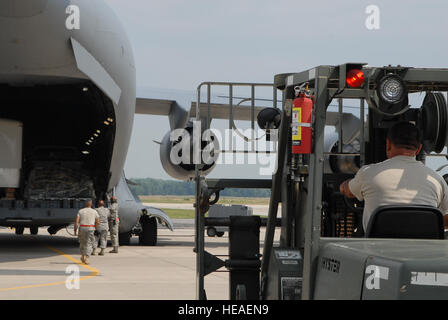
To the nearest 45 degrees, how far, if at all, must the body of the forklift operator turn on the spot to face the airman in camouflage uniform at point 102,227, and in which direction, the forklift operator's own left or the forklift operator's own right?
approximately 45° to the forklift operator's own left

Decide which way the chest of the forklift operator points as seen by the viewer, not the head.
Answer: away from the camera

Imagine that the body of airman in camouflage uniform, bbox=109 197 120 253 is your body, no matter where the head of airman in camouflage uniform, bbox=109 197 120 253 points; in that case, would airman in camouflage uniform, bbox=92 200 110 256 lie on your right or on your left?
on your left

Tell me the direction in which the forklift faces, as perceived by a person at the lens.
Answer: facing away from the viewer and to the left of the viewer

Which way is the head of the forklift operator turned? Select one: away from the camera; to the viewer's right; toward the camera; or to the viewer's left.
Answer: away from the camera

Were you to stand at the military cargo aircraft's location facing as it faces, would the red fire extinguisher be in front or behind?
behind

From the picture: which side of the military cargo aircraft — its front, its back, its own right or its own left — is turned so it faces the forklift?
back

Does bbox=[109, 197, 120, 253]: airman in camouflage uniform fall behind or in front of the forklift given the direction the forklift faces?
in front

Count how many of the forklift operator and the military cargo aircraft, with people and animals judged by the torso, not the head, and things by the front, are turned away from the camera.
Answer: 2

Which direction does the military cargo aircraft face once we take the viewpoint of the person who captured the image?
facing away from the viewer

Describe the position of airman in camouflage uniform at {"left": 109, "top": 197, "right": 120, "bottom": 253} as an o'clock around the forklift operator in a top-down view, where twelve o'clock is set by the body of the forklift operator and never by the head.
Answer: The airman in camouflage uniform is roughly at 11 o'clock from the forklift operator.

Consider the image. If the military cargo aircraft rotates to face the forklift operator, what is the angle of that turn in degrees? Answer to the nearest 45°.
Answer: approximately 180°
